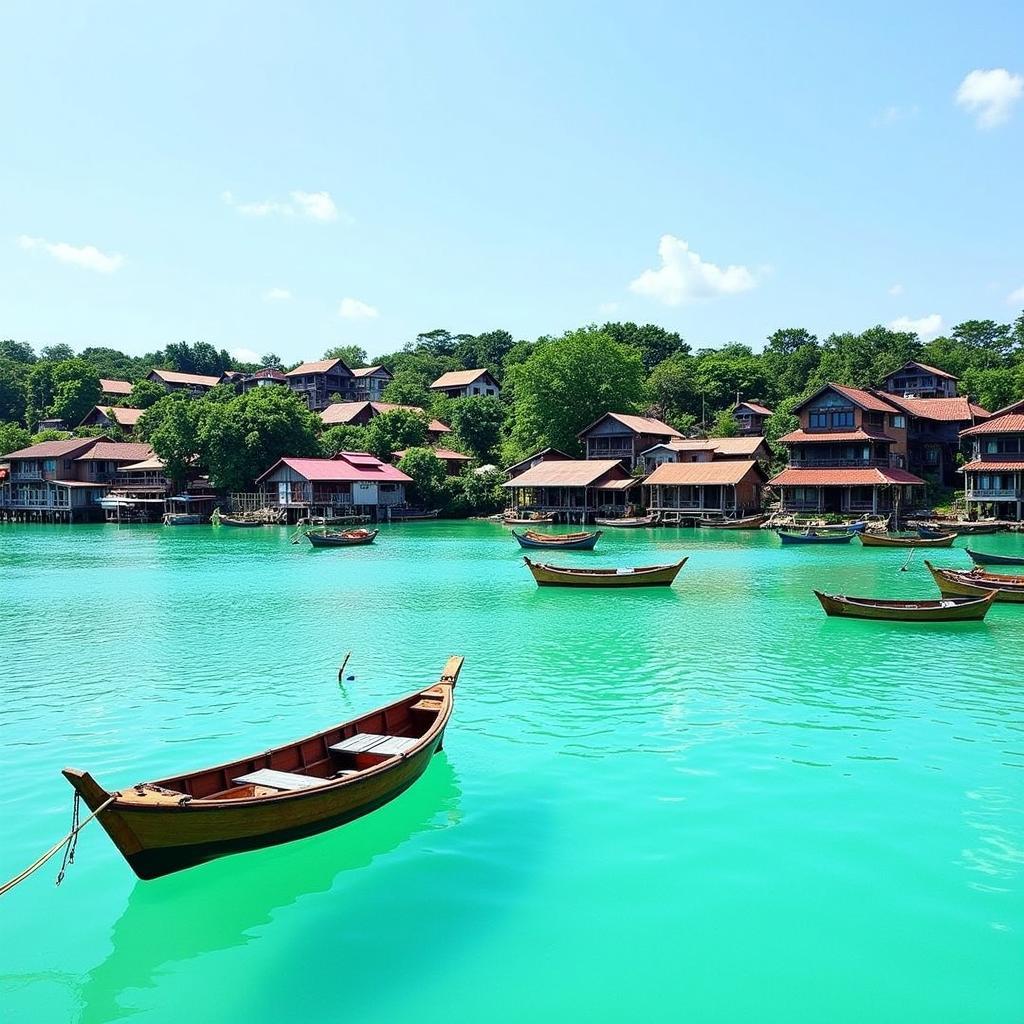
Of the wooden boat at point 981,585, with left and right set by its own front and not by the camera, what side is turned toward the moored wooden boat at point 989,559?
right

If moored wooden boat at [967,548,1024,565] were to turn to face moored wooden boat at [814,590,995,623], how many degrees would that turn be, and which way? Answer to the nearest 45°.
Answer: approximately 90° to its left

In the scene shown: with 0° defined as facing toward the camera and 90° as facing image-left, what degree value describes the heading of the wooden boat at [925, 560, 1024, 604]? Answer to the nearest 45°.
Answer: approximately 90°

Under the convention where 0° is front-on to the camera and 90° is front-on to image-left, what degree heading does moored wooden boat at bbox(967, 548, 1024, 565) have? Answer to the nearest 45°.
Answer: approximately 90°

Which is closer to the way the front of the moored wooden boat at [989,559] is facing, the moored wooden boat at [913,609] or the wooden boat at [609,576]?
the wooden boat

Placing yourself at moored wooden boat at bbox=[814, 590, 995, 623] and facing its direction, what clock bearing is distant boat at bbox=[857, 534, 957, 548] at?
The distant boat is roughly at 3 o'clock from the moored wooden boat.

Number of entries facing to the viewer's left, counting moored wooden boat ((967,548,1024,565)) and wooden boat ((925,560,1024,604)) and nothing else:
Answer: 2

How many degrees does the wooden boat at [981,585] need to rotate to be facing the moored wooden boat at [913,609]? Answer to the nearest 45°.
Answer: approximately 90° to its left

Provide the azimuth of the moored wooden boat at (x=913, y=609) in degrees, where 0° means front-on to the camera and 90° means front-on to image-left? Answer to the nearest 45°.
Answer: approximately 90°
